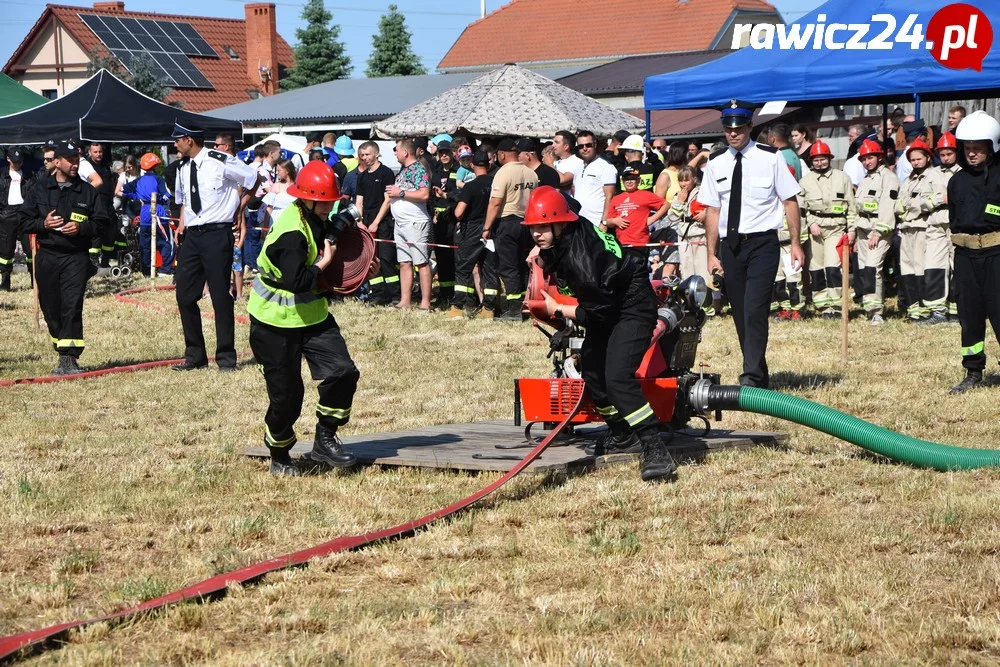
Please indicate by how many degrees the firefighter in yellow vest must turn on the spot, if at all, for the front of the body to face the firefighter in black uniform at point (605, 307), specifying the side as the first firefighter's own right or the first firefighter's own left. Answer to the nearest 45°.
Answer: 0° — they already face them

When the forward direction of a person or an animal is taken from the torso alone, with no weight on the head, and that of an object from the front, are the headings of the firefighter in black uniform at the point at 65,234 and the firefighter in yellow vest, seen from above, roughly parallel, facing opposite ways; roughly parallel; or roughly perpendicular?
roughly perpendicular

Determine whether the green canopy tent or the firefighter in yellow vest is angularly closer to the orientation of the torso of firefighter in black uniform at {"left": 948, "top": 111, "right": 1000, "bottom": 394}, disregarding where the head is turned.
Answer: the firefighter in yellow vest

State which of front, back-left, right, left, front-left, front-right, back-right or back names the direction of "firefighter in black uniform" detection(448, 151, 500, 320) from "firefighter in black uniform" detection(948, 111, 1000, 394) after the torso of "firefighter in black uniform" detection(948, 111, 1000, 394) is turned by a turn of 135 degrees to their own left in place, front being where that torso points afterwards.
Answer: left

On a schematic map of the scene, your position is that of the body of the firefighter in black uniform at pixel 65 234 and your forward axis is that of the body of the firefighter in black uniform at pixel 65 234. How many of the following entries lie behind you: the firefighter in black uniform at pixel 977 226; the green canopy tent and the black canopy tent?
2

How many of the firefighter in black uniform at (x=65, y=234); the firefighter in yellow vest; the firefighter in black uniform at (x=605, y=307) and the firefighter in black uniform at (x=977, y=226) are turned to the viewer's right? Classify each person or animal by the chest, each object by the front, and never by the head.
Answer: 1

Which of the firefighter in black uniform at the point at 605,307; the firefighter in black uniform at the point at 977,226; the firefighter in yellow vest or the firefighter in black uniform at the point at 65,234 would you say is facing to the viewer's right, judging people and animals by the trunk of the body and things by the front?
the firefighter in yellow vest

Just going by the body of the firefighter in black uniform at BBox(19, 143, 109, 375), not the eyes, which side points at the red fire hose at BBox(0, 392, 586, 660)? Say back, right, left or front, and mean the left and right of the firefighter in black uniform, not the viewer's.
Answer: front

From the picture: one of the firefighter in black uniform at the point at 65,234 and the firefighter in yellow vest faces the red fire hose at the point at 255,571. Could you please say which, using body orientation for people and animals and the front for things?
the firefighter in black uniform

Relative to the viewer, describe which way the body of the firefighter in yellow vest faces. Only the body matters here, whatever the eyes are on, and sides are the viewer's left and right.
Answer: facing to the right of the viewer

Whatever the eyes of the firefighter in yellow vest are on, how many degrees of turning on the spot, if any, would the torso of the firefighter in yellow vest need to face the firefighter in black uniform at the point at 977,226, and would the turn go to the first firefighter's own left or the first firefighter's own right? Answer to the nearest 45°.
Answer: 0° — they already face them

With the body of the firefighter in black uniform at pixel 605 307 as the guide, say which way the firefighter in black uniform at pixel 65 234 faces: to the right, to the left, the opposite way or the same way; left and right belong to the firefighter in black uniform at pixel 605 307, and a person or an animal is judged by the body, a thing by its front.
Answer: to the left

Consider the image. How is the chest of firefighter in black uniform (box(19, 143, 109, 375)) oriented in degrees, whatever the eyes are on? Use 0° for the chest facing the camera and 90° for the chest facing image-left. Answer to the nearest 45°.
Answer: approximately 0°

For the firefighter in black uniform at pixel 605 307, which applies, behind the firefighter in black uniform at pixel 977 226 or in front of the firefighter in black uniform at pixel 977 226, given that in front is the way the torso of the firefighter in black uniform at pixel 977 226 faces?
in front

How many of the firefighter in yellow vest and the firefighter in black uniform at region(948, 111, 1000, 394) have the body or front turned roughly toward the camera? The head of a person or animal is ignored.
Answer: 1

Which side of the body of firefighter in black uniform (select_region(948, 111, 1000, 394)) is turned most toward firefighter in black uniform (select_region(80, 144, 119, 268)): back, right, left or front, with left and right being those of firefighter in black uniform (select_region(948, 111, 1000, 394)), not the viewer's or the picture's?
right
